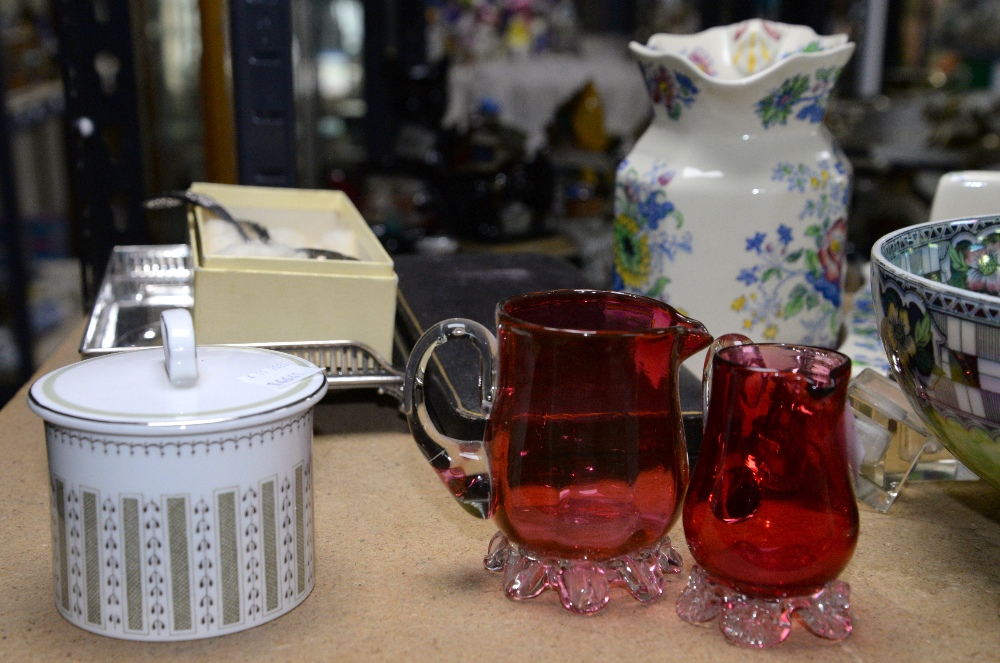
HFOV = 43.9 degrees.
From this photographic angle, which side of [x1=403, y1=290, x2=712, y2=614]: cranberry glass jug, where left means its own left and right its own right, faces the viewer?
right

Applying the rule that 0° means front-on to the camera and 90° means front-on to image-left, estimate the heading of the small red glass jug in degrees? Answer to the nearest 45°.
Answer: approximately 315°
